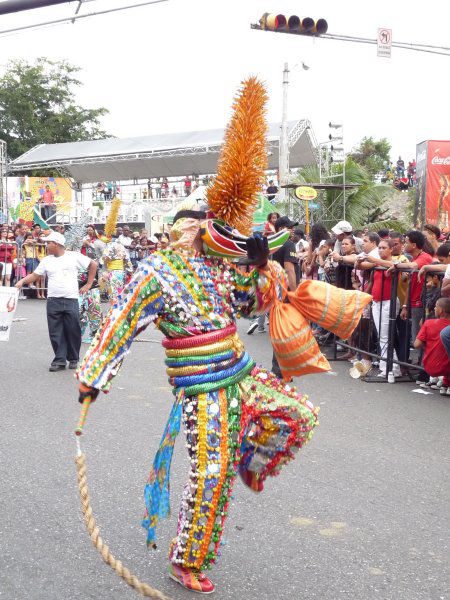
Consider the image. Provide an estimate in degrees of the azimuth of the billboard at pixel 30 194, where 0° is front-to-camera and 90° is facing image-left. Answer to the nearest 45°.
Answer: approximately 0°

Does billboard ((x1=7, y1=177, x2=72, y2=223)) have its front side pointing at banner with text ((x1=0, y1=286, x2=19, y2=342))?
yes

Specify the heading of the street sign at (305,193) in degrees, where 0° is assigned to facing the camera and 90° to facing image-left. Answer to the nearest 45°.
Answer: approximately 0°

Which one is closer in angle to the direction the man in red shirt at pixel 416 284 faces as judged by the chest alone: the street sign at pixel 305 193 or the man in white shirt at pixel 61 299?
the man in white shirt

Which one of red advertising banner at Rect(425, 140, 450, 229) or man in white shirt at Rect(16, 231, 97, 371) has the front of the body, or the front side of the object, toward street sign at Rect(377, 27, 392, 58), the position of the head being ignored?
the red advertising banner

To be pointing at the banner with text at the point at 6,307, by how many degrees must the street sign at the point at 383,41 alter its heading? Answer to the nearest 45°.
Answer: approximately 45° to its right

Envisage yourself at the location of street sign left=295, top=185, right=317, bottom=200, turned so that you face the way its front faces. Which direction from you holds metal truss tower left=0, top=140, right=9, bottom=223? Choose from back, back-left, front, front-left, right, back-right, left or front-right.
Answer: back-right

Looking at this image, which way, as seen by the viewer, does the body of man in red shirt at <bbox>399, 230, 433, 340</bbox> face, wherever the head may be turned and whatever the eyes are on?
to the viewer's left
